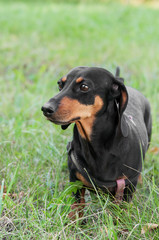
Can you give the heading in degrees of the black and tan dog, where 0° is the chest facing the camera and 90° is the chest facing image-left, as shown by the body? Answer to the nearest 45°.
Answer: approximately 45°
